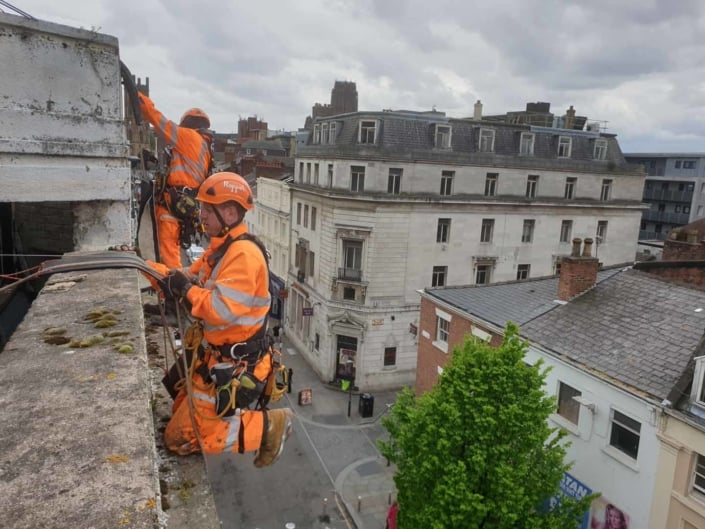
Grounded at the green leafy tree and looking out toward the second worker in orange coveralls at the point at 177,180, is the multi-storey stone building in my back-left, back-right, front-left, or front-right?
back-right

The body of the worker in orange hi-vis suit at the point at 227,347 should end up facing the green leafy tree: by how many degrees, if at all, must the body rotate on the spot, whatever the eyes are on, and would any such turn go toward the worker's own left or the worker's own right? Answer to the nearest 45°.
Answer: approximately 135° to the worker's own right

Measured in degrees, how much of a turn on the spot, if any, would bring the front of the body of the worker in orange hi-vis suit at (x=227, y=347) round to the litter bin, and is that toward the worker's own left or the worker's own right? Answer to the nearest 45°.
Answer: approximately 90° to the worker's own right

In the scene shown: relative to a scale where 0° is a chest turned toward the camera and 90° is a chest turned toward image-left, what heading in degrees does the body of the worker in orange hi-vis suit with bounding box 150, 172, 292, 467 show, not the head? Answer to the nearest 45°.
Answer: approximately 90°

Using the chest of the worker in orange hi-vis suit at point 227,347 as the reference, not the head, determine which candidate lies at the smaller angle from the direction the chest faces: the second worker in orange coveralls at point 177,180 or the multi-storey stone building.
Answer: the second worker in orange coveralls

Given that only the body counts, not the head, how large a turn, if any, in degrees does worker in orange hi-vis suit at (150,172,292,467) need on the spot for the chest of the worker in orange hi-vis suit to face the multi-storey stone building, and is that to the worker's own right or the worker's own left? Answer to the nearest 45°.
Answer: approximately 135° to the worker's own right

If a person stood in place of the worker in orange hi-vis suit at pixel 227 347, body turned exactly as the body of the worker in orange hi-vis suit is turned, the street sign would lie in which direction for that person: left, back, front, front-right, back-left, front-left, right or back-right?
right

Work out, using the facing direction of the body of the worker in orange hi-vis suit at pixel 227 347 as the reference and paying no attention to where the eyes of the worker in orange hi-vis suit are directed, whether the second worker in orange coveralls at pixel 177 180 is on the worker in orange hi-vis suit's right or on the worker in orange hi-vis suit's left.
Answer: on the worker in orange hi-vis suit's right
